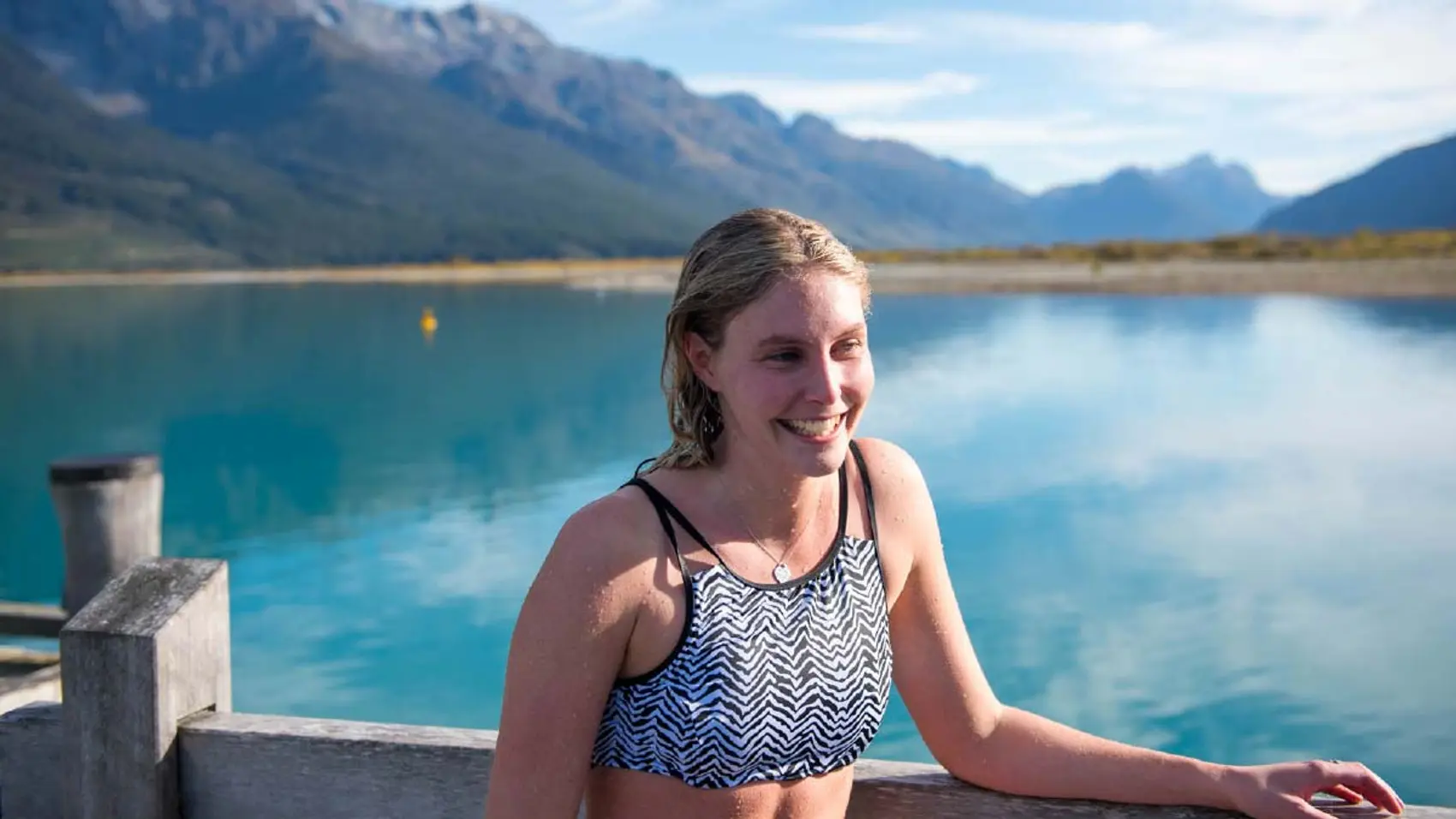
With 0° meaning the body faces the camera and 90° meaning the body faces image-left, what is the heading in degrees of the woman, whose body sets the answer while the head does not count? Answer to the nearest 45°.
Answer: approximately 315°

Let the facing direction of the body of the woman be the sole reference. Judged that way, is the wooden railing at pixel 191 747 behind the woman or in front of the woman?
behind
